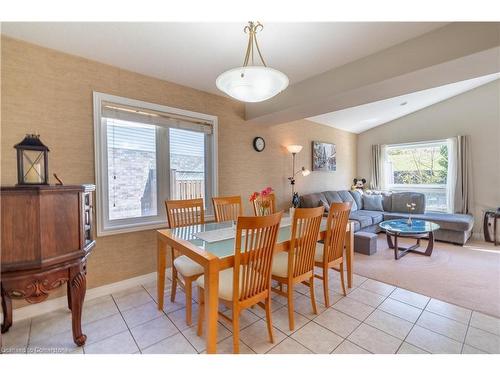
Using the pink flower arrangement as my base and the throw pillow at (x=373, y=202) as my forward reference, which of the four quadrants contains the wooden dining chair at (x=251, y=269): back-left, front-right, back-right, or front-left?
back-right

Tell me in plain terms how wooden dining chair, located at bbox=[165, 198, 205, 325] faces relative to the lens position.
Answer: facing the viewer and to the right of the viewer

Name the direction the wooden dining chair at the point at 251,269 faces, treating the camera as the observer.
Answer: facing away from the viewer and to the left of the viewer

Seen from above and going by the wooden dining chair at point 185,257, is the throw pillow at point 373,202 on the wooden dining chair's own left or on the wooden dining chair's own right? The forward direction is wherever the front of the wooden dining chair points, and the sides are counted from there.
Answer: on the wooden dining chair's own left

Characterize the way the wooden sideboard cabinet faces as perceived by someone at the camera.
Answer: facing the viewer

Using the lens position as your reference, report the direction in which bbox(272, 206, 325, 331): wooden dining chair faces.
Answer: facing away from the viewer and to the left of the viewer

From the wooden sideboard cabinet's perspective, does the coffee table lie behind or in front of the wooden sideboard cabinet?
in front

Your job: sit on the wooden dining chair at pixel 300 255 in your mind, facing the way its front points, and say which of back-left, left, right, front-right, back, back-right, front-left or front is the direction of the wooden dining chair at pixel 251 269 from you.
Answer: left
